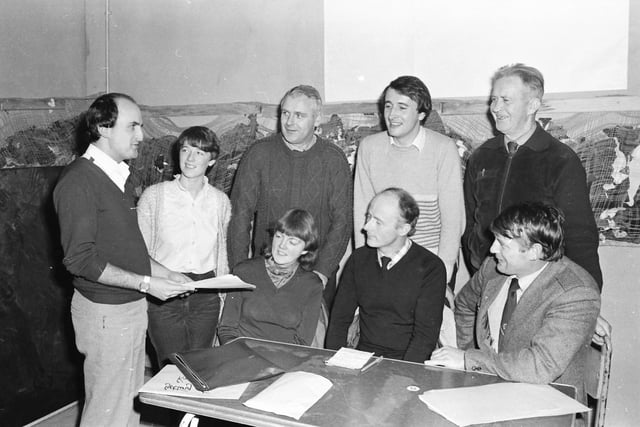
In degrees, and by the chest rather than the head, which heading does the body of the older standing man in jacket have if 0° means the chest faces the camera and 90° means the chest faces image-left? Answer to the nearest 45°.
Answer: approximately 45°

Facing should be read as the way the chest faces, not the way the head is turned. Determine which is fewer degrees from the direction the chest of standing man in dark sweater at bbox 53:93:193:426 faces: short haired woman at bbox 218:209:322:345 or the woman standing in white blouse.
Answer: the short haired woman

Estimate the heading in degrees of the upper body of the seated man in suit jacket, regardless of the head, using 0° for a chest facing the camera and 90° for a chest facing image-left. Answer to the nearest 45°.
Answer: approximately 45°

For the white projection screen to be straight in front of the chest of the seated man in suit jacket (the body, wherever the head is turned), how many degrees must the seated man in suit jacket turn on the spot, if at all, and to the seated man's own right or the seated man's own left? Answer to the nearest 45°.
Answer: approximately 135° to the seated man's own right

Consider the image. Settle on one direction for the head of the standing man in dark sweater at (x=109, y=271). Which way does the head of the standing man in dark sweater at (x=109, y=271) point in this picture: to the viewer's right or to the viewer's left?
to the viewer's right

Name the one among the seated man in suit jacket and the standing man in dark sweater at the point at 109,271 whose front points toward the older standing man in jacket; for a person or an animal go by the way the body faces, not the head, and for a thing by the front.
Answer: the standing man in dark sweater

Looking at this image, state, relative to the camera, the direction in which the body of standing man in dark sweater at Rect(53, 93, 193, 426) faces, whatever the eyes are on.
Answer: to the viewer's right
